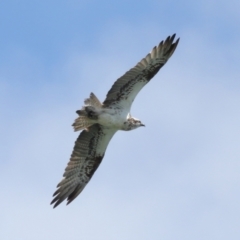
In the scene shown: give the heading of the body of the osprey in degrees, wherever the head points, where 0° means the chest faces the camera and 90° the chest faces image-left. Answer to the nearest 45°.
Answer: approximately 270°
